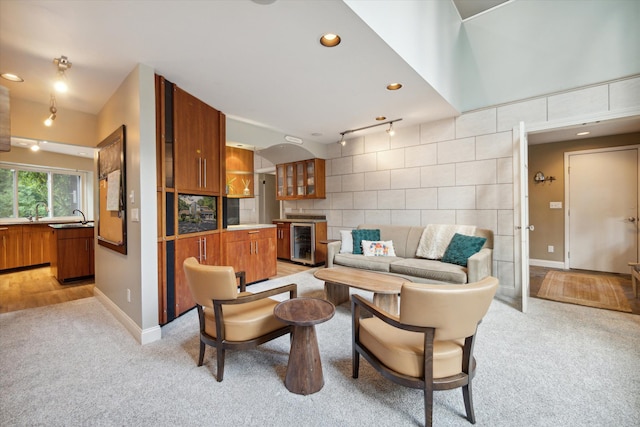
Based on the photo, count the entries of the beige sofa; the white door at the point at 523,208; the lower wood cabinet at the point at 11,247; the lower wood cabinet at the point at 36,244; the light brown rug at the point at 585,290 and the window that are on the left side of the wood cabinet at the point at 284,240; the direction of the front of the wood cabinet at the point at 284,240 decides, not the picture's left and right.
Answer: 3

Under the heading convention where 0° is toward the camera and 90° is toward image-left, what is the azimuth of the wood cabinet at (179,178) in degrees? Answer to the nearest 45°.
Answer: approximately 315°

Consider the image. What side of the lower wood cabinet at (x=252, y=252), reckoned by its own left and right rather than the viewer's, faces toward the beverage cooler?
left

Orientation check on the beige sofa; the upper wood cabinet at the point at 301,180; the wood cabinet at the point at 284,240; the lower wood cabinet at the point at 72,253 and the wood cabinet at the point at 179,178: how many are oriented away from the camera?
0

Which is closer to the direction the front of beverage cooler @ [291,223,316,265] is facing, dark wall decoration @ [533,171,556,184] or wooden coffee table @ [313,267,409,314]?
the wooden coffee table

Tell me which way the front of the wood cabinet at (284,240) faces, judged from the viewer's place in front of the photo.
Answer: facing the viewer and to the left of the viewer

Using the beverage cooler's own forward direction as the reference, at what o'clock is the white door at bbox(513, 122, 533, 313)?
The white door is roughly at 9 o'clock from the beverage cooler.

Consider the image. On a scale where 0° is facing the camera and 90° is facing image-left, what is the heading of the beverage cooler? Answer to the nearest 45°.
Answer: approximately 45°

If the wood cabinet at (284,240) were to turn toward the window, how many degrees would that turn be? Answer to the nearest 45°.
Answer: approximately 45° to its right

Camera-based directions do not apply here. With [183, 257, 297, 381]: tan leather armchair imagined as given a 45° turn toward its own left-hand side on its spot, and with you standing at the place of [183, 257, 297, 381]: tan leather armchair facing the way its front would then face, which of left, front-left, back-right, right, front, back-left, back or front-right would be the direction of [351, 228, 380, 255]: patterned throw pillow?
front-right

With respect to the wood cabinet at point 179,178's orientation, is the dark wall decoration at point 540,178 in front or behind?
in front

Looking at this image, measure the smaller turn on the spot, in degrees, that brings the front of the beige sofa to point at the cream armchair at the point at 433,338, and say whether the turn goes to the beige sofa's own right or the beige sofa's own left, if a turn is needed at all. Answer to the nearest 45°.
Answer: approximately 45° to the beige sofa's own left

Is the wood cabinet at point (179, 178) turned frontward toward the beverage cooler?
no

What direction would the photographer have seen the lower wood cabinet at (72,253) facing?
facing the viewer and to the right of the viewer

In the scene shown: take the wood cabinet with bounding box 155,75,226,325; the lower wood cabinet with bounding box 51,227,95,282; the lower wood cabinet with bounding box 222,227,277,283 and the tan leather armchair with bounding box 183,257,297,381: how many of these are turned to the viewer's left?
0

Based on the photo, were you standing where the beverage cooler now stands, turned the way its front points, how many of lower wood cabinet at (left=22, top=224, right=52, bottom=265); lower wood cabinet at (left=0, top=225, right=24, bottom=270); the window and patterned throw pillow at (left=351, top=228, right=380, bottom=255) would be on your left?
1

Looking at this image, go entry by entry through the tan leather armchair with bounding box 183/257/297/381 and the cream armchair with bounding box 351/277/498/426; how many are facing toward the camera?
0
